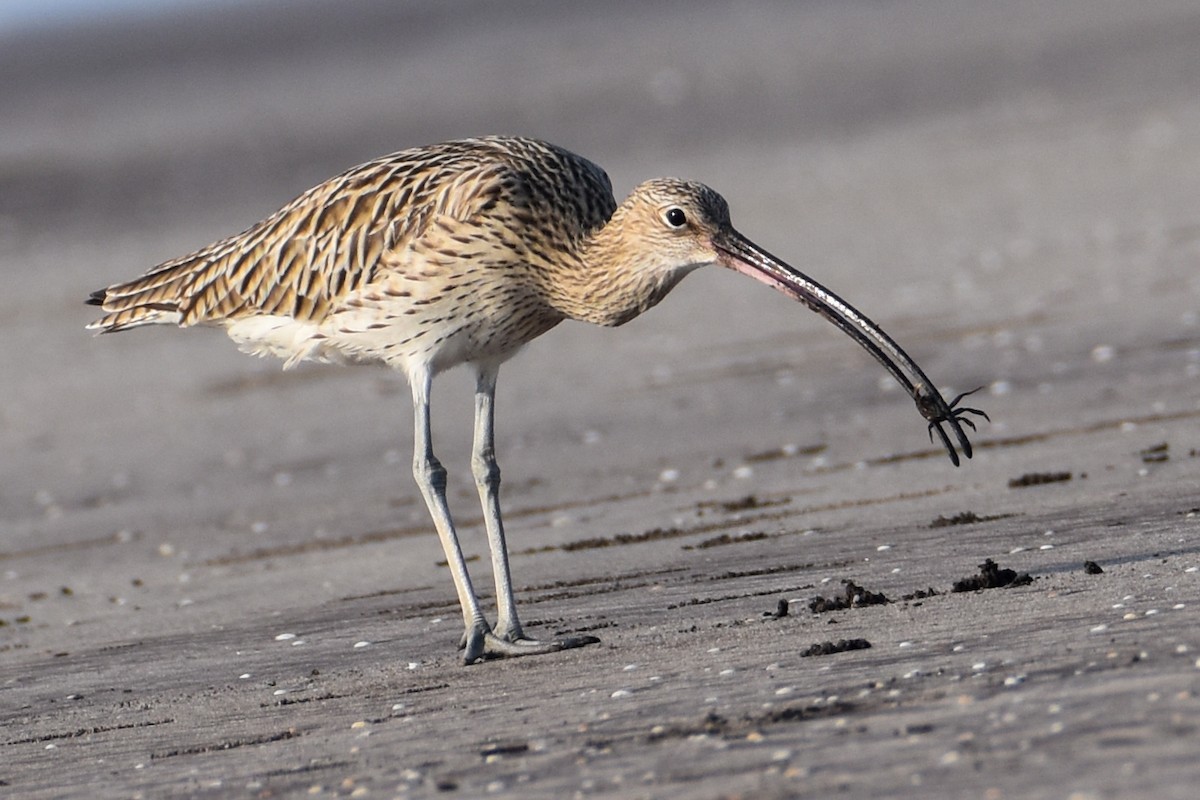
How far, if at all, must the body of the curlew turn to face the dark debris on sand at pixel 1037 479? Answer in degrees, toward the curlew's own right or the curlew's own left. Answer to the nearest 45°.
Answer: approximately 45° to the curlew's own left

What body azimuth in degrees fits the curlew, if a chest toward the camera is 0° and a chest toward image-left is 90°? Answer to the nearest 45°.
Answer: approximately 270°
